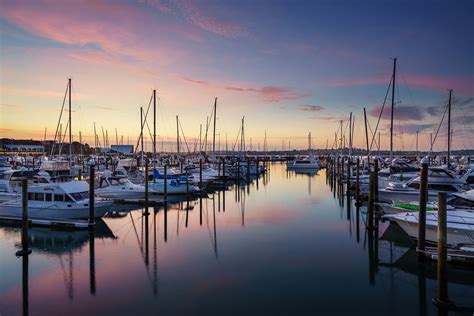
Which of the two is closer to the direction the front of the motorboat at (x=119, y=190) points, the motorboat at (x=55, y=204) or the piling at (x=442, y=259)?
the piling

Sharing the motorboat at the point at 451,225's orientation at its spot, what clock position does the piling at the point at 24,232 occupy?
The piling is roughly at 11 o'clock from the motorboat.

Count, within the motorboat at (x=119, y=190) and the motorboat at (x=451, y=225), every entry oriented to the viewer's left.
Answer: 1

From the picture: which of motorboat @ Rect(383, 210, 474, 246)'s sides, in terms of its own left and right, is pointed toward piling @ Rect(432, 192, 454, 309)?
left

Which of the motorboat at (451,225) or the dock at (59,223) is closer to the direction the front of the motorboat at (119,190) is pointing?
the motorboat

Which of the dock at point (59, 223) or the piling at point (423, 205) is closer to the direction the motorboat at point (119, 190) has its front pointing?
the piling

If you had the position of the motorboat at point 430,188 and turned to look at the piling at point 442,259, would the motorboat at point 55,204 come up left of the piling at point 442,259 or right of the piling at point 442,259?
right

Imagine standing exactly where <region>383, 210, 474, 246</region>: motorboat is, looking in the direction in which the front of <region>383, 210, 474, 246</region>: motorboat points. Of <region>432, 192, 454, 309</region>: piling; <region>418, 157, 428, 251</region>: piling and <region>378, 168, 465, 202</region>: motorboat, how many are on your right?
1

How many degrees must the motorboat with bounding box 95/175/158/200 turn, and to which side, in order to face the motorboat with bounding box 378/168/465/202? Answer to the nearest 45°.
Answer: approximately 45° to its right

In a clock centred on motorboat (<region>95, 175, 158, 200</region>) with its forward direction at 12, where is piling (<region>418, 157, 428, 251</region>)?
The piling is roughly at 2 o'clock from the motorboat.

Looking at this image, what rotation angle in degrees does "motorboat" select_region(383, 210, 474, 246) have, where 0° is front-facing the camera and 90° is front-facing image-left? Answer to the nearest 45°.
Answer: approximately 90°

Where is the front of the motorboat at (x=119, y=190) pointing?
to the viewer's right

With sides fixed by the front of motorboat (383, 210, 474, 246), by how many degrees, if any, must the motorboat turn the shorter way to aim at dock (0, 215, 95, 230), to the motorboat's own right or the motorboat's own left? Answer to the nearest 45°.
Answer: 0° — it already faces it

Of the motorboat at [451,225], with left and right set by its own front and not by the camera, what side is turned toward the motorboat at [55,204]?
front
